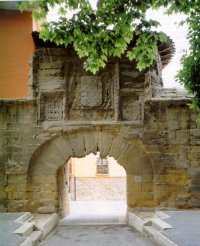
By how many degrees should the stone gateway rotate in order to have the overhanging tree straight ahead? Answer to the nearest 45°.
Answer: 0° — it already faces it

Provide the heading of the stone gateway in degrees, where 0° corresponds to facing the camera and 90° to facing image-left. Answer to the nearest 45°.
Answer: approximately 0°

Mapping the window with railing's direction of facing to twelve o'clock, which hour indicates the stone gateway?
The stone gateway is roughly at 12 o'clock from the window with railing.

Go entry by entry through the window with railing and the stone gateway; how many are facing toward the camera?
2

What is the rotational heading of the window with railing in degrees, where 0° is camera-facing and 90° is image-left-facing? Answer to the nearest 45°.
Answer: approximately 0°

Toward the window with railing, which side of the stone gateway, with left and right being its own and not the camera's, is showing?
back
